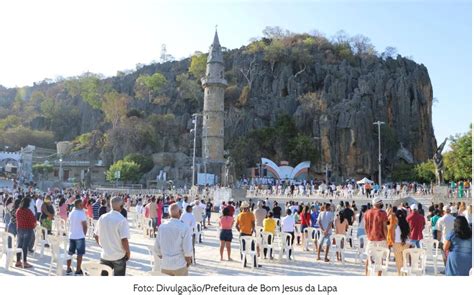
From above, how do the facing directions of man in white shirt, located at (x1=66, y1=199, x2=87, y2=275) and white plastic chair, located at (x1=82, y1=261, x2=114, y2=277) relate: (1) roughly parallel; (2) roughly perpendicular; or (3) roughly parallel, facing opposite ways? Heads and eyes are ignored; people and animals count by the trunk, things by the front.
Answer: roughly parallel

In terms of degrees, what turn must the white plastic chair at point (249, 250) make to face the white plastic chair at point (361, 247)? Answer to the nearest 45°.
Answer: approximately 45° to its right

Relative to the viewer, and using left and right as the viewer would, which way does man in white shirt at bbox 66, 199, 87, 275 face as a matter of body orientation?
facing away from the viewer and to the right of the viewer

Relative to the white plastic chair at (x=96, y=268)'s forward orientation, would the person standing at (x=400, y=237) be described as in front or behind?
in front

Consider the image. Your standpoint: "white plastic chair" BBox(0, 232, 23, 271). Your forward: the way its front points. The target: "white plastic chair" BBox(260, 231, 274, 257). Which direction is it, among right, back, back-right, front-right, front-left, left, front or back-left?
front-right

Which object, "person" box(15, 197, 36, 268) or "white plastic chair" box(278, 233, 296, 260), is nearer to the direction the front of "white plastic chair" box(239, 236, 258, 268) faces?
the white plastic chair

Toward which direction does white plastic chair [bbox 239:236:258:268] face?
away from the camera

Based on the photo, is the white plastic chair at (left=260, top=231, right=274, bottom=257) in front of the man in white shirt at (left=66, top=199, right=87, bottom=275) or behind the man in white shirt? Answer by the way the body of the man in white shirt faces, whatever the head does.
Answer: in front

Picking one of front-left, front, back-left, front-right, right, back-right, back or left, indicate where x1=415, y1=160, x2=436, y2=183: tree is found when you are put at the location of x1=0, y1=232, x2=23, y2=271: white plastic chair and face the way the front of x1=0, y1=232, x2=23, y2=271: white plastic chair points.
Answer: front

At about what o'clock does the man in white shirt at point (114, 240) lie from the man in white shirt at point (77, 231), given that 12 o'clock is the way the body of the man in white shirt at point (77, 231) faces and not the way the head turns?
the man in white shirt at point (114, 240) is roughly at 4 o'clock from the man in white shirt at point (77, 231).

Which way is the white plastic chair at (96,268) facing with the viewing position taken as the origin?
facing away from the viewer and to the right of the viewer

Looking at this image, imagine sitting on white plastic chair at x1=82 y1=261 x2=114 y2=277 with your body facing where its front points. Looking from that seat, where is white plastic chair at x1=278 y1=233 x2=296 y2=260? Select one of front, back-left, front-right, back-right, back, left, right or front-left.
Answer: front

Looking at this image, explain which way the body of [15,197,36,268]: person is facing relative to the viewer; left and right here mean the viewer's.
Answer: facing away from the viewer and to the right of the viewer

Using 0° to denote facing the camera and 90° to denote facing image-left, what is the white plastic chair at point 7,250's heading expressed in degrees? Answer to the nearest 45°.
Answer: approximately 225°

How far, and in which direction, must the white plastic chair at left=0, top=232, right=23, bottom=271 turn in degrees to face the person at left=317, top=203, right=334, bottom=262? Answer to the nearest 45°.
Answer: approximately 45° to its right
